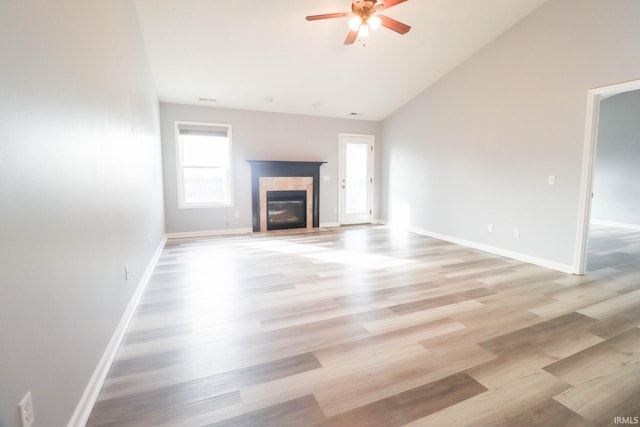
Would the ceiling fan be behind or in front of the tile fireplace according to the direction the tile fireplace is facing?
in front

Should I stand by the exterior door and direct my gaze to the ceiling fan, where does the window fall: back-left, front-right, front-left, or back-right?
front-right

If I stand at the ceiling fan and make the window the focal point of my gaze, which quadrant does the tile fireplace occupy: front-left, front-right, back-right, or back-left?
front-right

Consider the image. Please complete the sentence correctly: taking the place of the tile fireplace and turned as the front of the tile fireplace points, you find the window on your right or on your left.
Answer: on your right

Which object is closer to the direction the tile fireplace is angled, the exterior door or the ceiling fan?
the ceiling fan

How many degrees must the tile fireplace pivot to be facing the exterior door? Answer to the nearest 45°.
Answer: approximately 90° to its left

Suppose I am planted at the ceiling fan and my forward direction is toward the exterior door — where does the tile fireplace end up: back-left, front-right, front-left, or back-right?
front-left

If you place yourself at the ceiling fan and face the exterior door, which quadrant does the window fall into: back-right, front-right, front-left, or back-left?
front-left

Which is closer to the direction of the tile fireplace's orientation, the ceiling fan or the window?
the ceiling fan

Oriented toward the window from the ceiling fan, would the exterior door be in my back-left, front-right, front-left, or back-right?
front-right

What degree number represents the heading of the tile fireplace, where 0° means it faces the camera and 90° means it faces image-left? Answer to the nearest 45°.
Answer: approximately 0°
